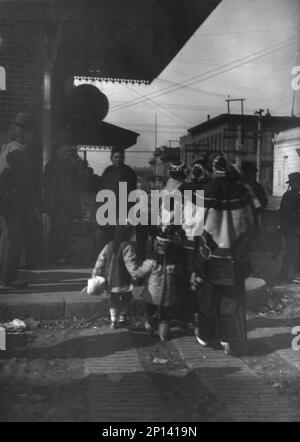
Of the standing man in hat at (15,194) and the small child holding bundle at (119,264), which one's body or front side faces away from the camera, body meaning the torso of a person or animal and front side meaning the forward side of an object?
the small child holding bundle

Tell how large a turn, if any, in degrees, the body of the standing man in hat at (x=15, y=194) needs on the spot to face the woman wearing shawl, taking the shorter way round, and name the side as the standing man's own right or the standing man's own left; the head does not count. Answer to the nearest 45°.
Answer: approximately 45° to the standing man's own right

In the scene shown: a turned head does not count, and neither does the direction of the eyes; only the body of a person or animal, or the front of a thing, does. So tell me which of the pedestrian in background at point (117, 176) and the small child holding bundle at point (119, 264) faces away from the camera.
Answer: the small child holding bundle

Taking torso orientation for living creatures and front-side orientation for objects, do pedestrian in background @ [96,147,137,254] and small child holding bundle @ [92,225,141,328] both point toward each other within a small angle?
yes

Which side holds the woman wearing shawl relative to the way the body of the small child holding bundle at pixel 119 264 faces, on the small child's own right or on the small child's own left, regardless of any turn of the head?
on the small child's own right

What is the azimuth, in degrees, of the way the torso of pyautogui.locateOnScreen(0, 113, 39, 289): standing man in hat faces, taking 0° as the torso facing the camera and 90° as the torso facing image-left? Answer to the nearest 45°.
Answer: approximately 270°

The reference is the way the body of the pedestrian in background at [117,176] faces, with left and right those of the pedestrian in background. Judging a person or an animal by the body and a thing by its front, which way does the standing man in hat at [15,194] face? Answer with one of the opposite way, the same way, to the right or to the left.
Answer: to the left

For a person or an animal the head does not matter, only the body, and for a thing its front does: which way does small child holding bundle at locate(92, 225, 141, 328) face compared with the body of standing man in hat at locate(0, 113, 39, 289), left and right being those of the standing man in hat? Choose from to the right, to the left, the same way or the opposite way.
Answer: to the left

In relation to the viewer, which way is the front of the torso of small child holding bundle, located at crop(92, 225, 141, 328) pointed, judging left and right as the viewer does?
facing away from the viewer
